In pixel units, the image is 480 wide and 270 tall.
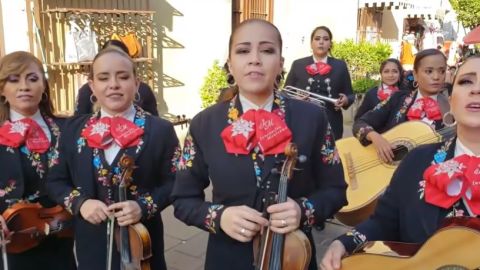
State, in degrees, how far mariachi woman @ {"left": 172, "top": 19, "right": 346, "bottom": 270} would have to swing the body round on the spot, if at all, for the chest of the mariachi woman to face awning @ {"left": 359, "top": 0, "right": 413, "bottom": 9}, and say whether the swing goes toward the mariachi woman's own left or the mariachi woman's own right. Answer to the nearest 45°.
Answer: approximately 180°

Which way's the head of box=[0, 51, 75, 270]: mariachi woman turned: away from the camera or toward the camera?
toward the camera

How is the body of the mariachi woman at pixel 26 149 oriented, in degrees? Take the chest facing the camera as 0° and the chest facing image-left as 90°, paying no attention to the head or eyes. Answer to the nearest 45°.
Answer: approximately 0°

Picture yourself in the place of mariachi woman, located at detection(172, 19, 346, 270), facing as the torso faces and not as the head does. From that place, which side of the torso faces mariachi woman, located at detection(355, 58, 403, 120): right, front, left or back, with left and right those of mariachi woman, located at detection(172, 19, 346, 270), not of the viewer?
back

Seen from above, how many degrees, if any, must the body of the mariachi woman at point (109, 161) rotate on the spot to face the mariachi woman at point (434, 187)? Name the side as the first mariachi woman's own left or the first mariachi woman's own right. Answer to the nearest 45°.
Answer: approximately 45° to the first mariachi woman's own left

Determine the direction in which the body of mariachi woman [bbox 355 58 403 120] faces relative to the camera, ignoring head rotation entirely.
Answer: toward the camera

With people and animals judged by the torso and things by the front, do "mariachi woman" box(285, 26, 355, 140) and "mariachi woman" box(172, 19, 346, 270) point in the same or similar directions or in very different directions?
same or similar directions

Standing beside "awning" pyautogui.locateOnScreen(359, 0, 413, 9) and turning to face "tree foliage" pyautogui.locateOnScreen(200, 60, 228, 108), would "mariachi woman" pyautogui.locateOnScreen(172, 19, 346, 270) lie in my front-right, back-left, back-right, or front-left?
front-left

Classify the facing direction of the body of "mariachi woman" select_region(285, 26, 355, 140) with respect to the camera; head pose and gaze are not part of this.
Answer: toward the camera

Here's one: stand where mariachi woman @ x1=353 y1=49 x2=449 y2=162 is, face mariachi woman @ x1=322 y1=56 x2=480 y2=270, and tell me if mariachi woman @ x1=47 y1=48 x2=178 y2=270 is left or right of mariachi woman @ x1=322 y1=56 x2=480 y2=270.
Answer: right

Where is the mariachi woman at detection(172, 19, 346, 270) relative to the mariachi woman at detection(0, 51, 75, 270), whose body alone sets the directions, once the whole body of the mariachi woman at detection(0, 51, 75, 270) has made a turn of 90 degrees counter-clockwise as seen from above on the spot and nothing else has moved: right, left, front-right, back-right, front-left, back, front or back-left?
front-right

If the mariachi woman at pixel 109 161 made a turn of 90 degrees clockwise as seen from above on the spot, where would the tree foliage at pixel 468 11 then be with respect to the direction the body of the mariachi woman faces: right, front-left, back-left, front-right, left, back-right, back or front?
back-right

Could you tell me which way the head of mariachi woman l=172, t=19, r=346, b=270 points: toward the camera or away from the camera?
toward the camera

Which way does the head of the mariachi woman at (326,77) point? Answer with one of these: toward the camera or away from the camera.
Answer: toward the camera

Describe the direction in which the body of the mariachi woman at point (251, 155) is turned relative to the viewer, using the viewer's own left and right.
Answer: facing the viewer
